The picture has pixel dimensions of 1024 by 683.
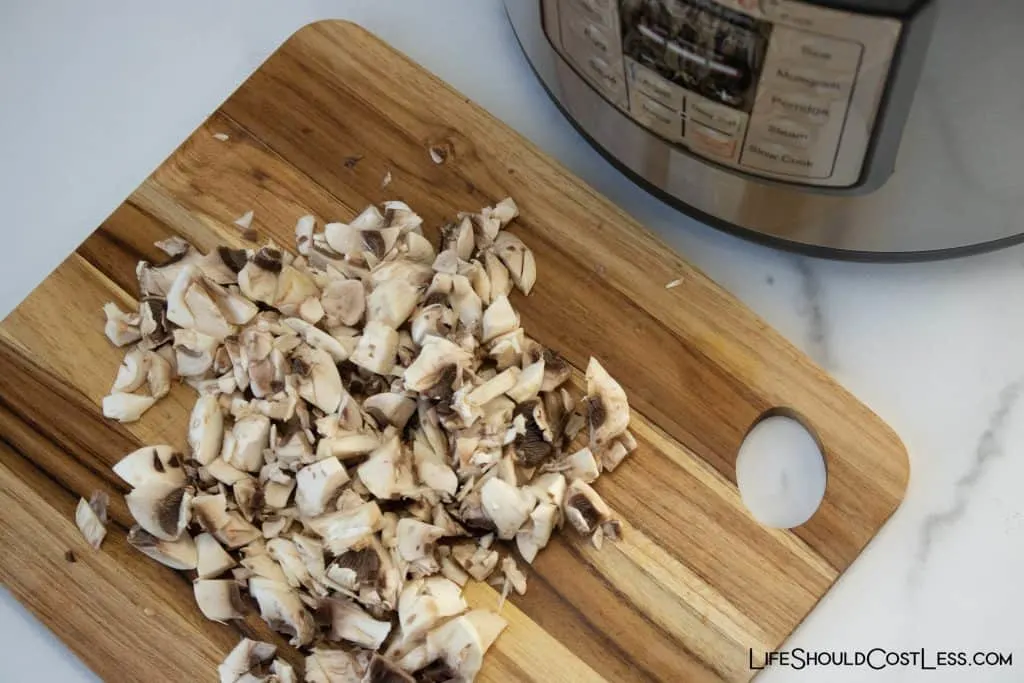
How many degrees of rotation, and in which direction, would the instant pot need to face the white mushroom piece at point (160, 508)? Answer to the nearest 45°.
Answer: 0° — it already faces it

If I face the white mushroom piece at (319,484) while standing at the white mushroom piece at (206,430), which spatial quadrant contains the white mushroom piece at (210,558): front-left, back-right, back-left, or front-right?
front-right

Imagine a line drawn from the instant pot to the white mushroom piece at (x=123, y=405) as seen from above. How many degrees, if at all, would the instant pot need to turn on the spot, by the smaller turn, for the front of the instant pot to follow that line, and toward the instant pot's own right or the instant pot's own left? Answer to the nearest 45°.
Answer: approximately 45° to the instant pot's own right

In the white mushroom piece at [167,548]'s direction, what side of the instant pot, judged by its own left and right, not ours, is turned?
front

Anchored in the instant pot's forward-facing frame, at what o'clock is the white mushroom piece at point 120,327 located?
The white mushroom piece is roughly at 1 o'clock from the instant pot.

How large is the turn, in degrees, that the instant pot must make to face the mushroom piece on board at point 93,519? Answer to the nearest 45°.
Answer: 0° — it already faces it
